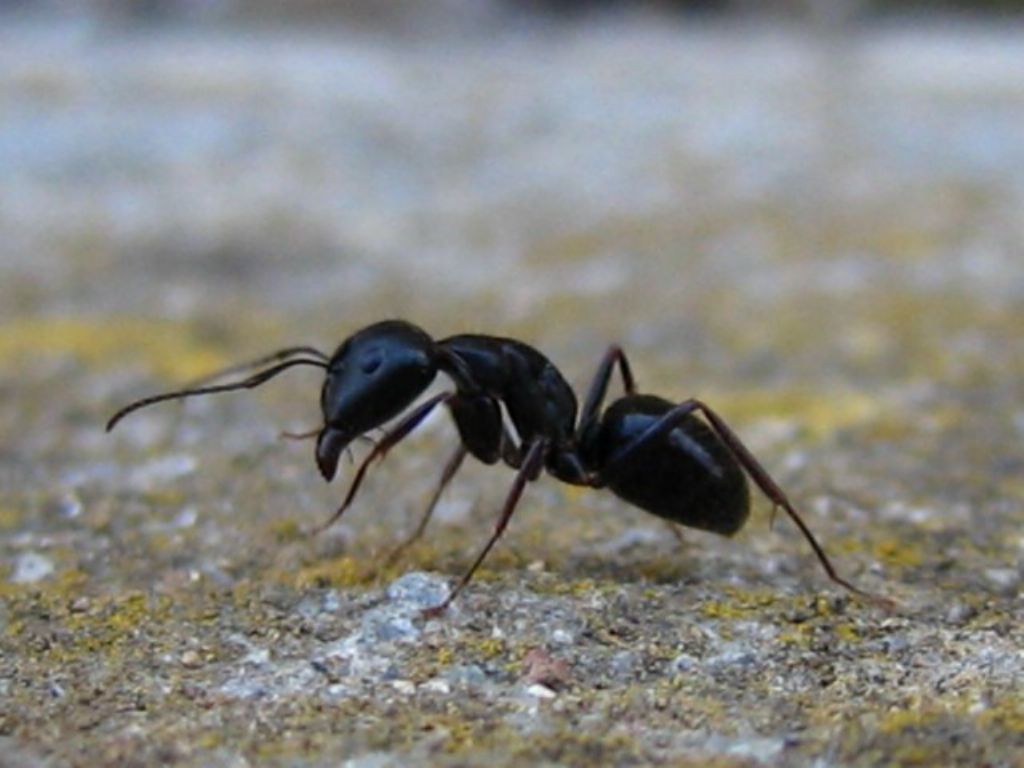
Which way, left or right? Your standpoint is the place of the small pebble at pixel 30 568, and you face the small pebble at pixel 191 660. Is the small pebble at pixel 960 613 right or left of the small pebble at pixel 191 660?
left

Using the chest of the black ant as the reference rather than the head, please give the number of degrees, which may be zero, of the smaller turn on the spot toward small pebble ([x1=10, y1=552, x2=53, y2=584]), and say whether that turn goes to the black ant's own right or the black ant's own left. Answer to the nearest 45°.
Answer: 0° — it already faces it

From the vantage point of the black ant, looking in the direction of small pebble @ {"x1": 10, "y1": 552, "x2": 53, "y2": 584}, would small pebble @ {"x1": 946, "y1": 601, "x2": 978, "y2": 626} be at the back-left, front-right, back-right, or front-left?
back-left

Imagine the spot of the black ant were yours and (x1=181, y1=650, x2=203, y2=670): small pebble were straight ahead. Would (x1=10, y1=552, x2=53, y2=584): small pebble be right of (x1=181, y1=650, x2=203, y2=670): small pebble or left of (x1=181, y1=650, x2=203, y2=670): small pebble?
right

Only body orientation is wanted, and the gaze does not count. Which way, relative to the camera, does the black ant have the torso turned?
to the viewer's left

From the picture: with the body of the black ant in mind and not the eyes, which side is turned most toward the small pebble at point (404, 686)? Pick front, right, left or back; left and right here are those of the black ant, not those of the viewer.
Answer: left
